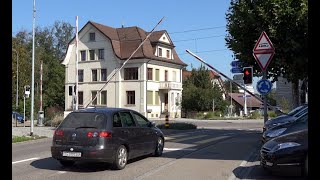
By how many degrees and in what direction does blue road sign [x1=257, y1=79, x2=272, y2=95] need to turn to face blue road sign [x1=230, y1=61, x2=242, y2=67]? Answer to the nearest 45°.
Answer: approximately 180°

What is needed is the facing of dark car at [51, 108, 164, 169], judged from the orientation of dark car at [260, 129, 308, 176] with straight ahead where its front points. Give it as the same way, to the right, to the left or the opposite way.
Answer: the opposite way

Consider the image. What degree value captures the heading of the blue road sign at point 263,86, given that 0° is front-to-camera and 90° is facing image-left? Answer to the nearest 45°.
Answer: approximately 0°

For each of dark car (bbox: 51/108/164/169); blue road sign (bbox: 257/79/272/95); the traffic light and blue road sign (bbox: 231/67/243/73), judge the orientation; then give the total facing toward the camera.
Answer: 3

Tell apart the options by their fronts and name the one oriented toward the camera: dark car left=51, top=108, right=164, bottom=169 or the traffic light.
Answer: the traffic light

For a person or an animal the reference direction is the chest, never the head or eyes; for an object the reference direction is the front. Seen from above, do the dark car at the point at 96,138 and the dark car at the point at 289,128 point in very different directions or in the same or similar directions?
very different directions

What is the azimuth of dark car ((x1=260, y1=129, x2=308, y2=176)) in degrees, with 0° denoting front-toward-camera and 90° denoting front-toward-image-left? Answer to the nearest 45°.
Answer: approximately 45°

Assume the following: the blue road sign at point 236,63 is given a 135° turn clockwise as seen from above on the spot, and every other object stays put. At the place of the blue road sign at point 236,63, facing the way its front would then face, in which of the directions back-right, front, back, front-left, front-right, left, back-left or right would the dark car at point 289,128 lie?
back-left

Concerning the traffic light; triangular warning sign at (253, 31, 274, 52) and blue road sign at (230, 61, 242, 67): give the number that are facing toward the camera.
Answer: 3

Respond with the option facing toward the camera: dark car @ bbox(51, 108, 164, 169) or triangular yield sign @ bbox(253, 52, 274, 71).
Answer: the triangular yield sign

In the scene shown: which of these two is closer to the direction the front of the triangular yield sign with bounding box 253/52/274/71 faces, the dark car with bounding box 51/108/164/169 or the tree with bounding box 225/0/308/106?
the dark car

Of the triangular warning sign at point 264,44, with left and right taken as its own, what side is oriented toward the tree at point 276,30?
back

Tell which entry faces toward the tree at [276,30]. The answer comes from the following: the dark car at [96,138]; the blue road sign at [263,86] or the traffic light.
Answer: the dark car

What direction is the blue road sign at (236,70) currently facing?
toward the camera

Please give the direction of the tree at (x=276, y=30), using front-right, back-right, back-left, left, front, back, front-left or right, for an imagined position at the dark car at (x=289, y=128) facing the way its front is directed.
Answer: back-right

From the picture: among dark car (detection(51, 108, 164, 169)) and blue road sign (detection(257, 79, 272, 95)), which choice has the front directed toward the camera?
the blue road sign

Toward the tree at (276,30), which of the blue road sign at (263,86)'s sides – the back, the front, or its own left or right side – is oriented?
back
